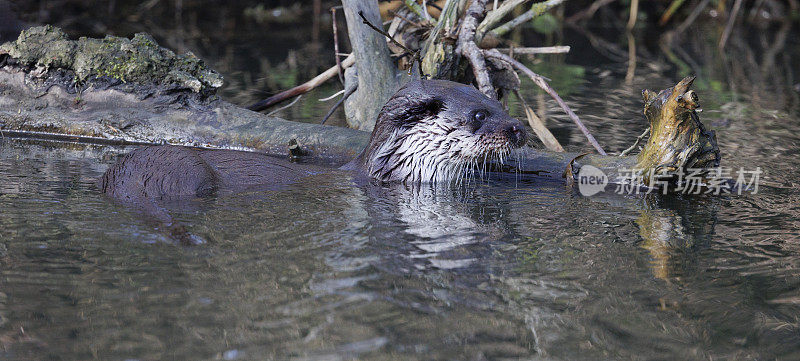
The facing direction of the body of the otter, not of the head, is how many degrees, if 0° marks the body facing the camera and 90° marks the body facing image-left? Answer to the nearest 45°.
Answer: approximately 270°

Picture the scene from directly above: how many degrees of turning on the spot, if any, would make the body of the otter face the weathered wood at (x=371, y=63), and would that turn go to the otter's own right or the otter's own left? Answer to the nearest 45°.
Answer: approximately 90° to the otter's own left

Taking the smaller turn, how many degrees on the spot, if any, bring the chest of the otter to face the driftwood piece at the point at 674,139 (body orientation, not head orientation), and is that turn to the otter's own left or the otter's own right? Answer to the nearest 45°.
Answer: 0° — it already faces it

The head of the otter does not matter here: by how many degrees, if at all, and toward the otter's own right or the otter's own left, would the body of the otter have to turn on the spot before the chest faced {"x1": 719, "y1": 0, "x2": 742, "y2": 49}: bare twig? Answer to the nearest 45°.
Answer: approximately 45° to the otter's own left

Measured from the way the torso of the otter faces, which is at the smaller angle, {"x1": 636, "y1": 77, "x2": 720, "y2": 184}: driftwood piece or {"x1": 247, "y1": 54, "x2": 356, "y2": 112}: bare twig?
the driftwood piece

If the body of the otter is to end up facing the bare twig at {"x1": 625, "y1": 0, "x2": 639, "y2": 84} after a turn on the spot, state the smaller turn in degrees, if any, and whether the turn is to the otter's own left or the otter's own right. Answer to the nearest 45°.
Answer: approximately 45° to the otter's own left

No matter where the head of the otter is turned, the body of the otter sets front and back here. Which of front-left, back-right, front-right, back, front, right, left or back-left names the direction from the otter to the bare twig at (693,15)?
front-left

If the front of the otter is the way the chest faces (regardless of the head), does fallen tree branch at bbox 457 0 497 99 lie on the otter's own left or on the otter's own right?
on the otter's own left
